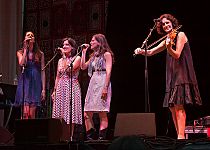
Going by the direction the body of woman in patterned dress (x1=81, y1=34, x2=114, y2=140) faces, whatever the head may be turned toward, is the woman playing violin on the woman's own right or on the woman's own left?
on the woman's own left

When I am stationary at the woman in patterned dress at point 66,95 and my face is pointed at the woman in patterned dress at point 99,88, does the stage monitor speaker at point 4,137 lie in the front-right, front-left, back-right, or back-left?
back-right

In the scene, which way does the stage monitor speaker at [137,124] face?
away from the camera

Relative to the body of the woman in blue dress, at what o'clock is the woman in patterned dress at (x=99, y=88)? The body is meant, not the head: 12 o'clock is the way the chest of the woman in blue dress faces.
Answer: The woman in patterned dress is roughly at 10 o'clock from the woman in blue dress.

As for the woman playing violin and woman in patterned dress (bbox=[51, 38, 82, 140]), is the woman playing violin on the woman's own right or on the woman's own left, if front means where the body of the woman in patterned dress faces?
on the woman's own left

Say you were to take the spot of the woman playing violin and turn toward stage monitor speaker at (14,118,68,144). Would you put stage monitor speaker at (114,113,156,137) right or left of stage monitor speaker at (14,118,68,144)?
left

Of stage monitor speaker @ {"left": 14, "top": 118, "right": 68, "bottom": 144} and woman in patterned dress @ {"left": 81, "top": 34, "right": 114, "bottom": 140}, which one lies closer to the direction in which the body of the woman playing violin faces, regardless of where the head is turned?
the stage monitor speaker

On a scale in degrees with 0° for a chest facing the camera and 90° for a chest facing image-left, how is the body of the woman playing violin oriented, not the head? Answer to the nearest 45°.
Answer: approximately 45°

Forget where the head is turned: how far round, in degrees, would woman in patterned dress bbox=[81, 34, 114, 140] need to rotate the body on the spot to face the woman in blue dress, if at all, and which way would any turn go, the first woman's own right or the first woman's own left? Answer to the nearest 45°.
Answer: approximately 90° to the first woman's own right

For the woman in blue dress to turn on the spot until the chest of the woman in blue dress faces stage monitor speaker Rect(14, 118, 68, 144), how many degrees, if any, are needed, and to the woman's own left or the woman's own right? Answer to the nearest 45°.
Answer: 0° — they already face it
